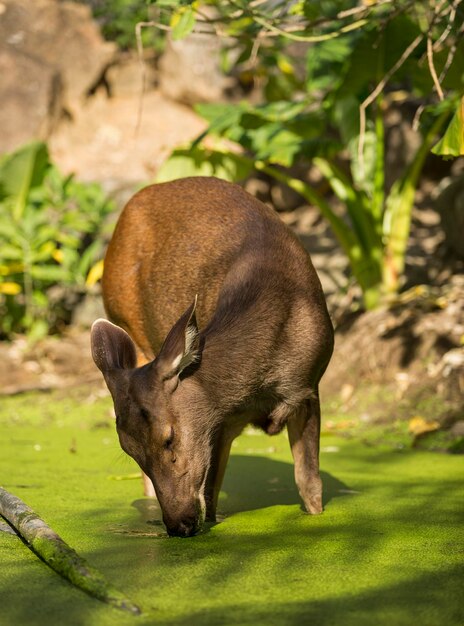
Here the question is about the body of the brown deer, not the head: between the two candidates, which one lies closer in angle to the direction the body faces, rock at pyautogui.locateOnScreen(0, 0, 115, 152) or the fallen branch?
the fallen branch

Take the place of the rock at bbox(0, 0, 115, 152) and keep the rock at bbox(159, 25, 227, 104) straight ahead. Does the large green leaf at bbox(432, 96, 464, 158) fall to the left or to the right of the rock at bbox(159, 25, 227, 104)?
right

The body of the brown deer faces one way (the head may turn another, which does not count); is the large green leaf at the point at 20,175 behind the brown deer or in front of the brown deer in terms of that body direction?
behind

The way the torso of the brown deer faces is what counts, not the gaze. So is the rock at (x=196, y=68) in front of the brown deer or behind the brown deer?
behind

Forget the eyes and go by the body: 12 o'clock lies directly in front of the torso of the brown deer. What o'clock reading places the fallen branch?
The fallen branch is roughly at 2 o'clock from the brown deer.

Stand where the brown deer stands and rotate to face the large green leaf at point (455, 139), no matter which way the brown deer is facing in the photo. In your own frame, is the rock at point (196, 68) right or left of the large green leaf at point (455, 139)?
left

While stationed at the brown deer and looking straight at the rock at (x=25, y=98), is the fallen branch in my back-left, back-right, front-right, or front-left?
back-left

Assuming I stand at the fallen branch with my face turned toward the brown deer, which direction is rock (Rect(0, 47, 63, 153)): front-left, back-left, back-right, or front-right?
front-left

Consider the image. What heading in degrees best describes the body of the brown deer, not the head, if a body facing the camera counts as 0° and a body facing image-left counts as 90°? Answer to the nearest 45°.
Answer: approximately 315°

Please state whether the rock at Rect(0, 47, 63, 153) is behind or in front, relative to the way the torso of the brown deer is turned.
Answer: behind

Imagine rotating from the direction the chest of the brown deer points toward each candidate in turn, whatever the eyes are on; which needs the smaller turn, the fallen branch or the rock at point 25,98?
the fallen branch

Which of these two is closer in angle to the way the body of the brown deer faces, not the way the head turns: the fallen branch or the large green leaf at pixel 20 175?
the fallen branch

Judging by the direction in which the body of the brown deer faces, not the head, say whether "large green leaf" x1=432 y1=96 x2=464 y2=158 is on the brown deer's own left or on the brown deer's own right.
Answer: on the brown deer's own left
